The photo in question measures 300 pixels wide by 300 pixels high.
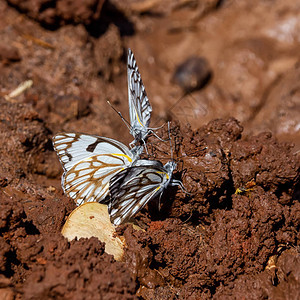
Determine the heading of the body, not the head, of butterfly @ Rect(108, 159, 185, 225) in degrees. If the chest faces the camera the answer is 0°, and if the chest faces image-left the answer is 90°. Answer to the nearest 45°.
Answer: approximately 270°
